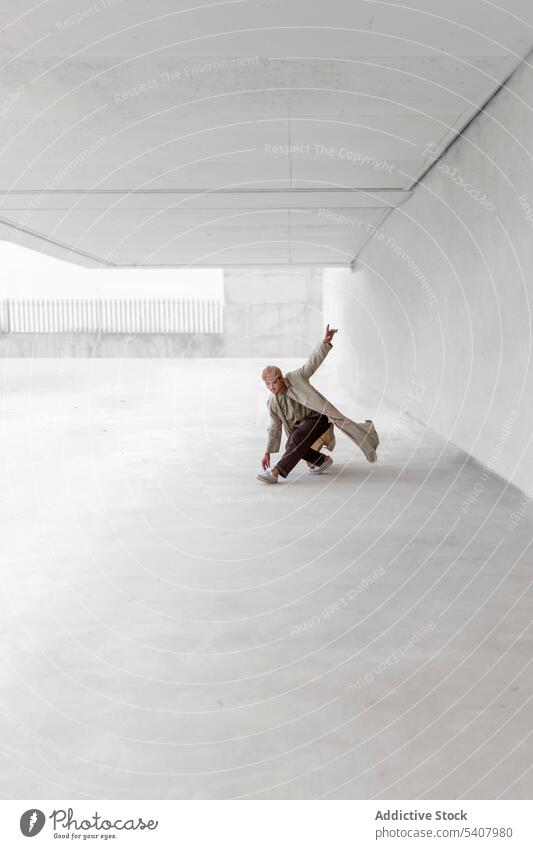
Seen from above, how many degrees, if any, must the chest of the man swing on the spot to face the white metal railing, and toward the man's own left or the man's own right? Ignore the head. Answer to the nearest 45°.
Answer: approximately 135° to the man's own right

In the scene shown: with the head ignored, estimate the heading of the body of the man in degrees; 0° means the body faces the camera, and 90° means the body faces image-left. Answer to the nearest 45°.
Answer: approximately 45°
